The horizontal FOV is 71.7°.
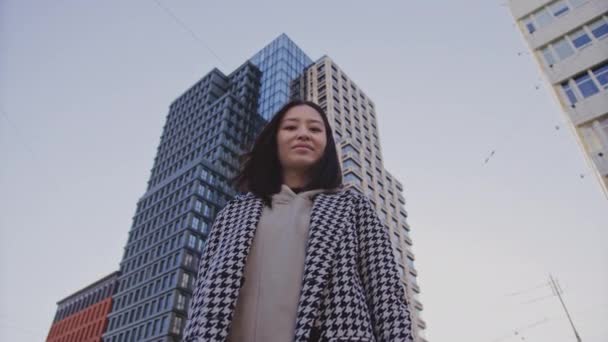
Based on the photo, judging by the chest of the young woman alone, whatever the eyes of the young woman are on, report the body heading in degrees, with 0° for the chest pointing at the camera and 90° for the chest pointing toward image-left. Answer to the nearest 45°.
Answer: approximately 0°
